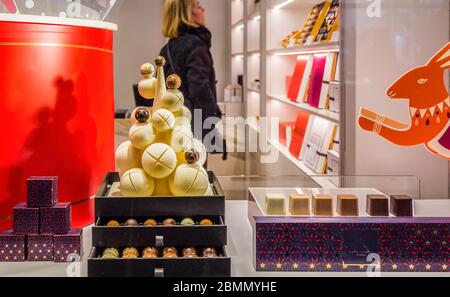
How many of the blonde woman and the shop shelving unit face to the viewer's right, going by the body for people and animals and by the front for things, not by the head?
1

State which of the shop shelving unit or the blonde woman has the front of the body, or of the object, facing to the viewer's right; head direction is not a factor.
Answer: the blonde woman

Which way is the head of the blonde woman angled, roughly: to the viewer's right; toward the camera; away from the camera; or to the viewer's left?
to the viewer's right

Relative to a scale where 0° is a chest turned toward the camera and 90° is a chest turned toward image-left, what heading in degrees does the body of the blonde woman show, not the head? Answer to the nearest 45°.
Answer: approximately 270°

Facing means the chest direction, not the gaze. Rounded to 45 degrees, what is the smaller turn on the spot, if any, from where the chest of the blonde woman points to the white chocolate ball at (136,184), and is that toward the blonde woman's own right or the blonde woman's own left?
approximately 90° to the blonde woman's own right

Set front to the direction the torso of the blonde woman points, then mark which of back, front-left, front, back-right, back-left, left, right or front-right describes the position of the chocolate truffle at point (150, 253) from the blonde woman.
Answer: right

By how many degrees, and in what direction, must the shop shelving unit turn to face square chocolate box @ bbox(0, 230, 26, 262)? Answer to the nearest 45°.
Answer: approximately 45° to its left

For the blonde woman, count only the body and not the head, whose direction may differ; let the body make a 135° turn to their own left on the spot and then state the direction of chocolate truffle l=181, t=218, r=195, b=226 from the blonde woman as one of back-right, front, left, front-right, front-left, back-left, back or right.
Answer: back-left

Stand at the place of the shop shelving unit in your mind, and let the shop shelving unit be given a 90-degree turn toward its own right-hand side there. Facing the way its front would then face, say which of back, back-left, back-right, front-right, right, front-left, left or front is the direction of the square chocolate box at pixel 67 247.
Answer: back-left

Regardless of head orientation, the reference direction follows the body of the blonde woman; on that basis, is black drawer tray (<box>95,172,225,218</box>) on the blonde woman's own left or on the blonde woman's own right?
on the blonde woman's own right

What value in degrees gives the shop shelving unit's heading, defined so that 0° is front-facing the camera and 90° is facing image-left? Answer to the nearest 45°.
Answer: approximately 45°
